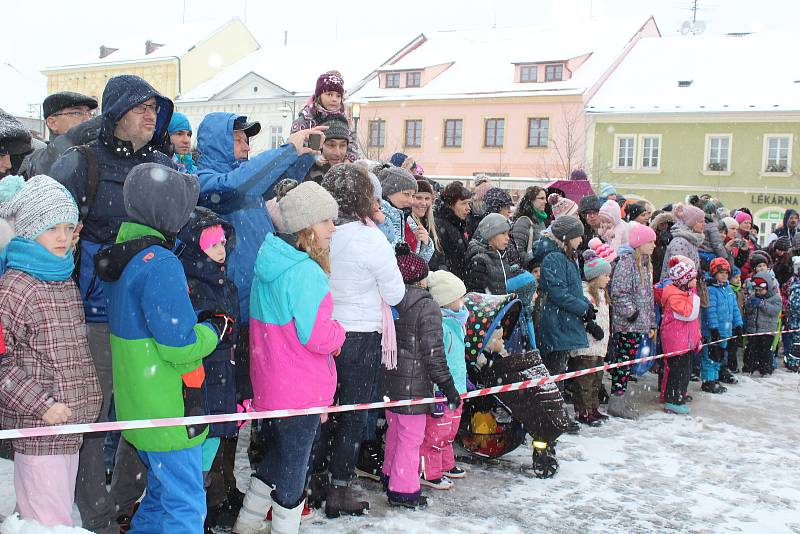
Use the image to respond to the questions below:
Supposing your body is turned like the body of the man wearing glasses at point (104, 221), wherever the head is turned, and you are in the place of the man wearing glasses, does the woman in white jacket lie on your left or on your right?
on your left

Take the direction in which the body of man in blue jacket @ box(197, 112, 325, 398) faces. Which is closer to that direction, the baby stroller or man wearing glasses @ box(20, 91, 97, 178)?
the baby stroller

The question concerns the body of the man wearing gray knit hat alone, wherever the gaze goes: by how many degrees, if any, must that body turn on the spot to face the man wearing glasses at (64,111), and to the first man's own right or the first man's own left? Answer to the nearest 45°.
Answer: approximately 135° to the first man's own right

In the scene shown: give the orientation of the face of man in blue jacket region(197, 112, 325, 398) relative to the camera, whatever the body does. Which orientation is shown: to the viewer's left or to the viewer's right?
to the viewer's right

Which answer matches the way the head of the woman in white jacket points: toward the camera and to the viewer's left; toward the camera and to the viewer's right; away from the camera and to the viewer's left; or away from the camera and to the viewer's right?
away from the camera and to the viewer's right

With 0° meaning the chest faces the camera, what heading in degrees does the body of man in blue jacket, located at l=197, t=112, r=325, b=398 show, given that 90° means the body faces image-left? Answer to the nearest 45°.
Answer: approximately 270°
